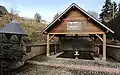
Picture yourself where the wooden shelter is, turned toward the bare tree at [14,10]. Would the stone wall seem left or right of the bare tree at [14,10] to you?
left

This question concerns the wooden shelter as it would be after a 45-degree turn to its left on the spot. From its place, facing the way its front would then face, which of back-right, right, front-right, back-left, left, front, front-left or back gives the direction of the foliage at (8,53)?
right

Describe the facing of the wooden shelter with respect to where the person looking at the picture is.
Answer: facing the viewer

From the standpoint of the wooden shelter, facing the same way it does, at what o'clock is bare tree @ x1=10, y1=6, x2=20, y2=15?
The bare tree is roughly at 5 o'clock from the wooden shelter.

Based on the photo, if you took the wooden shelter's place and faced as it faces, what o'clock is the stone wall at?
The stone wall is roughly at 3 o'clock from the wooden shelter.
